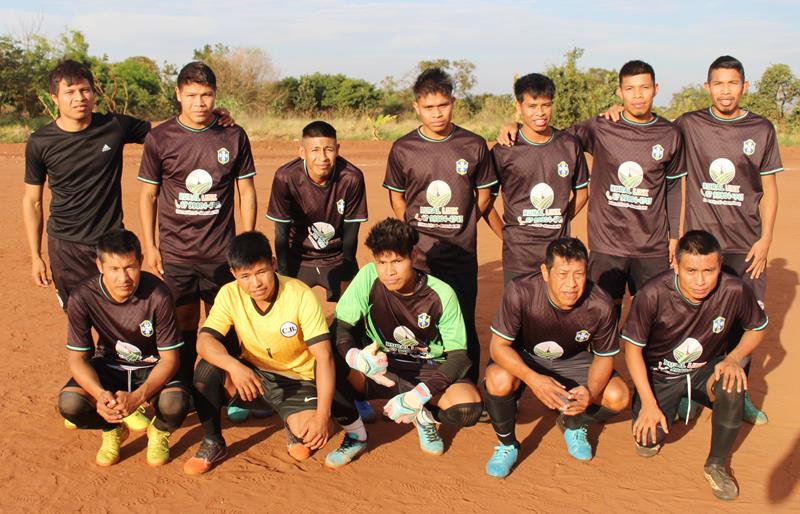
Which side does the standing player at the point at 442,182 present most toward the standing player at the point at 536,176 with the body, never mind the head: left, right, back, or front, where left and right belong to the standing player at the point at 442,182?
left

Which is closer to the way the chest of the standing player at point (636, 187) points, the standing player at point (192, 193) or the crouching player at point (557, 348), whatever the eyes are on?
the crouching player

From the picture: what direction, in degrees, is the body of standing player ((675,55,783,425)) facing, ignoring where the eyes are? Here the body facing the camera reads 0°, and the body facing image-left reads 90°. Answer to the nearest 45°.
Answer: approximately 0°

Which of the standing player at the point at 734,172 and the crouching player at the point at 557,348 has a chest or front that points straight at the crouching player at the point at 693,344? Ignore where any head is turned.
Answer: the standing player

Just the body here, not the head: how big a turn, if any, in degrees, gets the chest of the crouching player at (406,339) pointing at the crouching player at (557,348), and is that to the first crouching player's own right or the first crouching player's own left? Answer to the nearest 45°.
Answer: approximately 90° to the first crouching player's own left

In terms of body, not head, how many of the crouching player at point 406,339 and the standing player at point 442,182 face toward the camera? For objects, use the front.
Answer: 2

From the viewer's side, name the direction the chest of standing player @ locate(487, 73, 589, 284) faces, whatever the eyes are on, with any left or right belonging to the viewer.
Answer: facing the viewer

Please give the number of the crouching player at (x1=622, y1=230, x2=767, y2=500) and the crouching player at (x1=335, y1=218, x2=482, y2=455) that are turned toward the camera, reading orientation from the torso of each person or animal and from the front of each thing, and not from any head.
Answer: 2

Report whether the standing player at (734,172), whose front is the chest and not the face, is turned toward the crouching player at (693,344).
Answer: yes

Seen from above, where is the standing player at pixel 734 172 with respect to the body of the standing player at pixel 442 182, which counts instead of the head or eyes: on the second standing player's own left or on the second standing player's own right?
on the second standing player's own left

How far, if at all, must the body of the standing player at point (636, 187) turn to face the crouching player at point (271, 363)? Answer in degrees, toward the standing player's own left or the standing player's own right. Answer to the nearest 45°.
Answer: approximately 45° to the standing player's own right

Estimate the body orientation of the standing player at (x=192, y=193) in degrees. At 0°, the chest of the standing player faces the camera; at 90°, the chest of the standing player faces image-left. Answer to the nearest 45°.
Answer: approximately 0°

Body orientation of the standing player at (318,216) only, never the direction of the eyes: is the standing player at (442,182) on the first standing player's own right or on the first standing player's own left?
on the first standing player's own left
